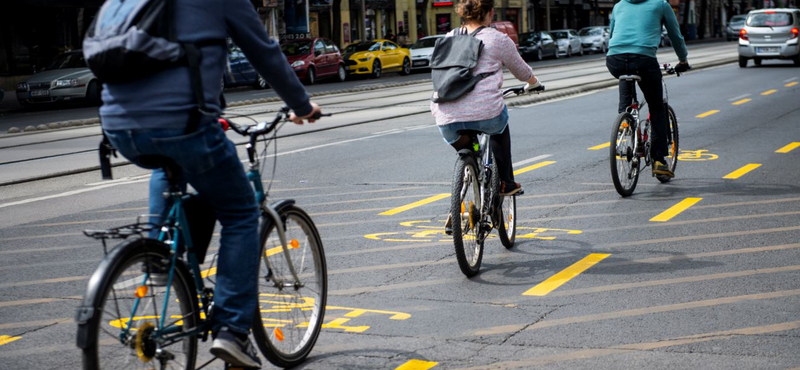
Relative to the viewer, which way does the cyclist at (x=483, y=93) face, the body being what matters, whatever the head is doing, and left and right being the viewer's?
facing away from the viewer and to the right of the viewer

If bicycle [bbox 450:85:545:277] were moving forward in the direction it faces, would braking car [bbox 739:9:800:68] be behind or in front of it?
in front

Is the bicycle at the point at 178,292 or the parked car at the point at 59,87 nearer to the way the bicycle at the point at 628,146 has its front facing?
the parked car

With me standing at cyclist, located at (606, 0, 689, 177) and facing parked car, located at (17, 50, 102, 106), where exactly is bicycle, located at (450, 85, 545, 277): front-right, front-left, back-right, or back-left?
back-left

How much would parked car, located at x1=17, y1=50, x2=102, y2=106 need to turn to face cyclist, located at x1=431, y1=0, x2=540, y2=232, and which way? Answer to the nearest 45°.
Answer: approximately 45° to its left

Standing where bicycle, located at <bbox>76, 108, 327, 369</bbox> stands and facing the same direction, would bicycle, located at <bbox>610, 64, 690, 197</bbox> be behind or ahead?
ahead

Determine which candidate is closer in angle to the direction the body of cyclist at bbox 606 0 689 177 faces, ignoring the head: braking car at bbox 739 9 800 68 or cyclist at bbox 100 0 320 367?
the braking car

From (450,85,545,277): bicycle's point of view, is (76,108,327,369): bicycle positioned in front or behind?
behind

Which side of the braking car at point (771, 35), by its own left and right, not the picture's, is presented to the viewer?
back
